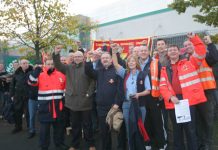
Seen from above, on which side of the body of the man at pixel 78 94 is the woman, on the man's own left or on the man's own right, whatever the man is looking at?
on the man's own left

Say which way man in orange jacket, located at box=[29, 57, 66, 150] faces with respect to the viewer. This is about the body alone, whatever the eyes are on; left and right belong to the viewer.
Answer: facing the viewer

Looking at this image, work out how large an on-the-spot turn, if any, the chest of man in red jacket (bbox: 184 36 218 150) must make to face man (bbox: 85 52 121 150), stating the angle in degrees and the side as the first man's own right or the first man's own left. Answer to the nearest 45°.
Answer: approximately 45° to the first man's own right

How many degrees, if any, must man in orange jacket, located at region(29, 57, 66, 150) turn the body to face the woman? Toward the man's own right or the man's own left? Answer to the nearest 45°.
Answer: approximately 45° to the man's own left

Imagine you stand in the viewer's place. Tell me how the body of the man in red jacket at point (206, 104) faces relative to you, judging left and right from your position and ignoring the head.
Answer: facing the viewer and to the left of the viewer

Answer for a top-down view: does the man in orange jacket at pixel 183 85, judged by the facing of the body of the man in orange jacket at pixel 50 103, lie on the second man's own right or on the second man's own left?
on the second man's own left

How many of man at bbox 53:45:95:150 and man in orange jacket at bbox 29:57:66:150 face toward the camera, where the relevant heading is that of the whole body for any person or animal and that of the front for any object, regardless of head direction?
2

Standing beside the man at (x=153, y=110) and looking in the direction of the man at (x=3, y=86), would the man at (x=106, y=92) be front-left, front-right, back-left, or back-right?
front-left

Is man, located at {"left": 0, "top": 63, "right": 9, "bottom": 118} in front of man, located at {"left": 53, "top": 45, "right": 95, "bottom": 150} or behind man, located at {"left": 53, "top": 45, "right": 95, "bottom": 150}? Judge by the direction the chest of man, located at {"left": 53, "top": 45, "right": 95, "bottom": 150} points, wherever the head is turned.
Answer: behind

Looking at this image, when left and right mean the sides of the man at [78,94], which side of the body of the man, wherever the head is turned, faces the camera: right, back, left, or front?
front

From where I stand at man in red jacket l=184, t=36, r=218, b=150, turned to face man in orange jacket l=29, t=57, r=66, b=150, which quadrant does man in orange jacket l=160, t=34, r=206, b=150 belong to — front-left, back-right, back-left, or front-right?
front-left

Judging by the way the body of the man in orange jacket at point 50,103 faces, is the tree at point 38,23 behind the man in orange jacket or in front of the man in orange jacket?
behind
